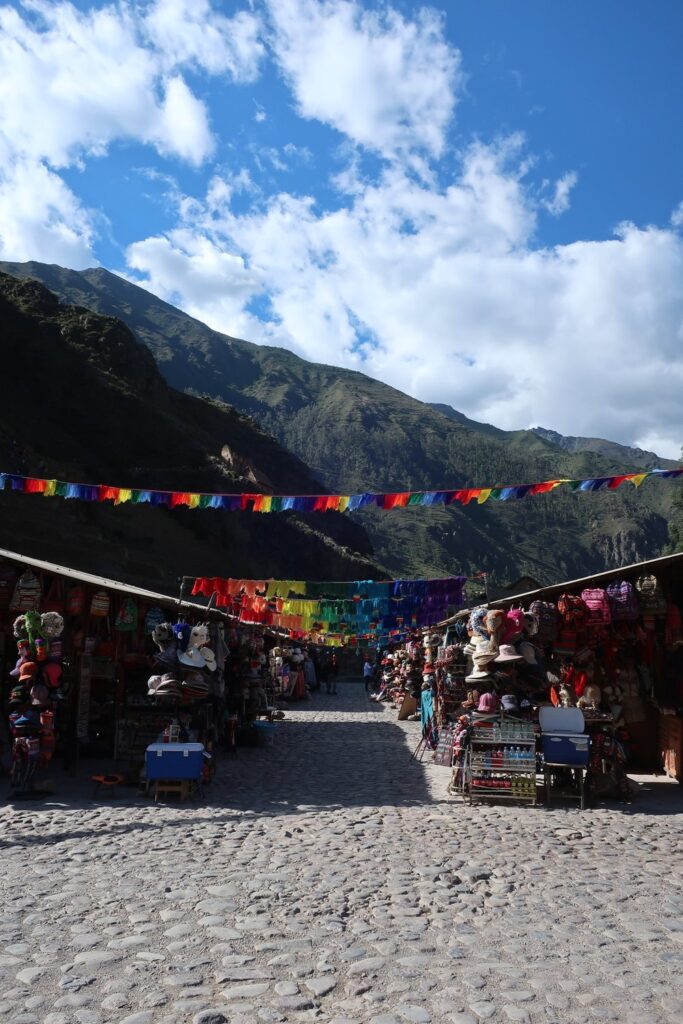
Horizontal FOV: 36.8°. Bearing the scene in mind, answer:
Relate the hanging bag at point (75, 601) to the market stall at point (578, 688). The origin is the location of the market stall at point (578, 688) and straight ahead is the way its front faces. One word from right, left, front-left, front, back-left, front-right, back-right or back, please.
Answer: front-right

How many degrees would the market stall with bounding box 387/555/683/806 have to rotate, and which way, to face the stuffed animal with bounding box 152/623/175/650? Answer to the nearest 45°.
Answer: approximately 45° to its right

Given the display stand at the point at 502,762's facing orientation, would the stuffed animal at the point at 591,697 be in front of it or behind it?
behind

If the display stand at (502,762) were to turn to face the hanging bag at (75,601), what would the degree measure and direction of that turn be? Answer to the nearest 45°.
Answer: approximately 90° to its right

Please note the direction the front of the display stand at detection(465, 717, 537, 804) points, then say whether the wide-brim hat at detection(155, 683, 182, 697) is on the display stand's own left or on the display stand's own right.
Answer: on the display stand's own right

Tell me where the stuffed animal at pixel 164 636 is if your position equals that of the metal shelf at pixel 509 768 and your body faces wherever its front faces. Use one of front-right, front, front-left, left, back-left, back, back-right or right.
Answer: right

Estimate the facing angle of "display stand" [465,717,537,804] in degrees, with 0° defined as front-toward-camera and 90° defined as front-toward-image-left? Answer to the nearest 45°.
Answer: approximately 0°

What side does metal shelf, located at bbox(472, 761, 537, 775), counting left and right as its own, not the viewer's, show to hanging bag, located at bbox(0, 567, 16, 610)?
right

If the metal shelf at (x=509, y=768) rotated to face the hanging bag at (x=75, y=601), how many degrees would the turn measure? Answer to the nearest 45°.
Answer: approximately 90° to its right

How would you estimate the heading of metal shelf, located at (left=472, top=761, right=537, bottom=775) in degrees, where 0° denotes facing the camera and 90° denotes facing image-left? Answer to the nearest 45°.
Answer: approximately 0°
